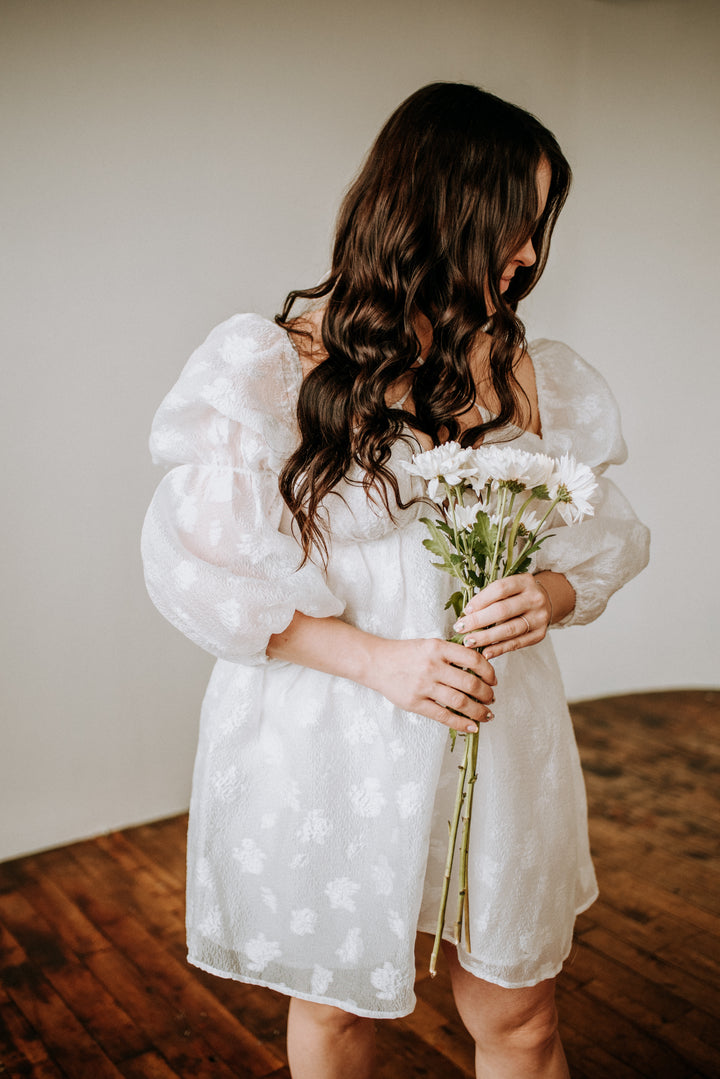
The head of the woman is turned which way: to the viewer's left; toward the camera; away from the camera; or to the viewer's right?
to the viewer's right

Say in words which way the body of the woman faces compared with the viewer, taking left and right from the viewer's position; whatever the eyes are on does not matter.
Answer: facing the viewer and to the right of the viewer
